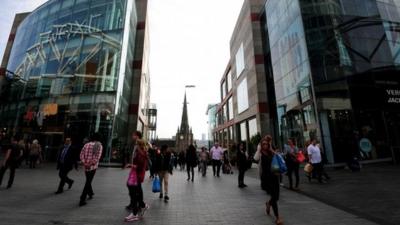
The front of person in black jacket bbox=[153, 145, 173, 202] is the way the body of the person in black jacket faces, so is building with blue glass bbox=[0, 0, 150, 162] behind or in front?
in front

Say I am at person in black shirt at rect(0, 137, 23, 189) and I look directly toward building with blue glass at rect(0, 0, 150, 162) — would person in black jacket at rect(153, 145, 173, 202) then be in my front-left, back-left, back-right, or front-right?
back-right

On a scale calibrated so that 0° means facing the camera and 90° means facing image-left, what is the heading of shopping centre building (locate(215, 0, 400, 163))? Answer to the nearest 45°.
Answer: approximately 45°

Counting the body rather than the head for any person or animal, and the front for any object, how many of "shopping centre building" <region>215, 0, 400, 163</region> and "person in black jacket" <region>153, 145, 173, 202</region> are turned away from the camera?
1

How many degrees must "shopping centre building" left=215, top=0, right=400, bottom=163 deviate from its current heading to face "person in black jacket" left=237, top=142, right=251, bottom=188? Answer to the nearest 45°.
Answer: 0° — it already faces them

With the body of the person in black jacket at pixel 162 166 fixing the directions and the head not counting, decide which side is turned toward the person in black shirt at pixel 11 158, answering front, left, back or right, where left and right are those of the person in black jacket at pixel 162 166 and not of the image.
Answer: left

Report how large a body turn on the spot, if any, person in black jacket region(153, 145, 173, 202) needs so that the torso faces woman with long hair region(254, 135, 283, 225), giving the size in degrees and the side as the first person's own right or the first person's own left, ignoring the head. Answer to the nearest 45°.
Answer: approximately 135° to the first person's own right

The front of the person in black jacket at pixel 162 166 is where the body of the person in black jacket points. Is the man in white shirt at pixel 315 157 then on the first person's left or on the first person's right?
on the first person's right

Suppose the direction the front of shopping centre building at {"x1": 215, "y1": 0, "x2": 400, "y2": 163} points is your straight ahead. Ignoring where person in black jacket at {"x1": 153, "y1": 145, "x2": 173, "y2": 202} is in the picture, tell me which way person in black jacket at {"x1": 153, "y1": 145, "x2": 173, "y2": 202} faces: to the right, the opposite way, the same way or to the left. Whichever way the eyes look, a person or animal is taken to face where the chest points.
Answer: to the right

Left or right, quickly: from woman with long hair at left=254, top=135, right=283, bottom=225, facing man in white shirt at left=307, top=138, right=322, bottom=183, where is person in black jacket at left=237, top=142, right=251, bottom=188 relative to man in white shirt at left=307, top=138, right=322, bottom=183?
left

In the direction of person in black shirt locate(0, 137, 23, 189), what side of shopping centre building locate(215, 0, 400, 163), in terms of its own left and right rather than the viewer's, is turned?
front

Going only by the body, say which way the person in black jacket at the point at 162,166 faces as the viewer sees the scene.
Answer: away from the camera
